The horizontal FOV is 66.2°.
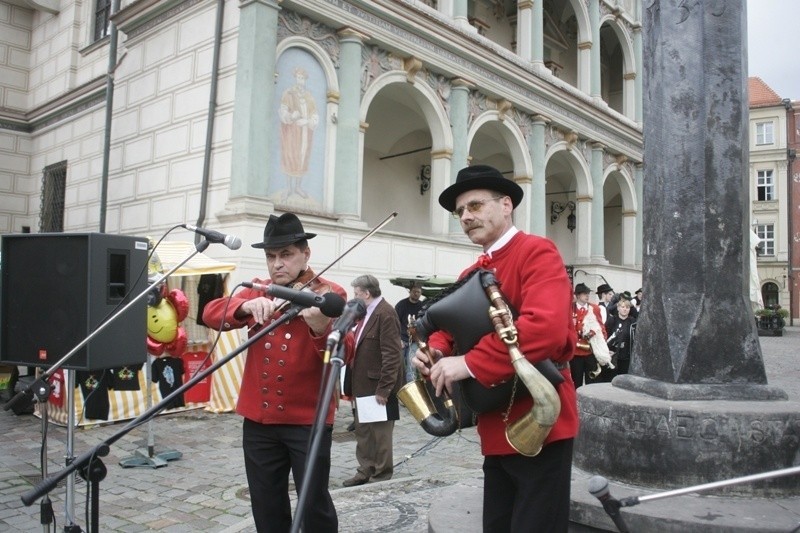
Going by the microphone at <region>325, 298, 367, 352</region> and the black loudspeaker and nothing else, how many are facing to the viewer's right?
1

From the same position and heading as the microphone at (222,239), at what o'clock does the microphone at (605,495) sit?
the microphone at (605,495) is roughly at 2 o'clock from the microphone at (222,239).

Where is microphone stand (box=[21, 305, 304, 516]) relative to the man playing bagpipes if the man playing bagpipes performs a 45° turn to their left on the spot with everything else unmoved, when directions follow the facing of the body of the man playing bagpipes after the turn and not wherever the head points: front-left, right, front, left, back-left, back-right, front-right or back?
right

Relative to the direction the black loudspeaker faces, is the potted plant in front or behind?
behind

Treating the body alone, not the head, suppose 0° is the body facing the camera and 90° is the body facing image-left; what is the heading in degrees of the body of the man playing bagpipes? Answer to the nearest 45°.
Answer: approximately 45°

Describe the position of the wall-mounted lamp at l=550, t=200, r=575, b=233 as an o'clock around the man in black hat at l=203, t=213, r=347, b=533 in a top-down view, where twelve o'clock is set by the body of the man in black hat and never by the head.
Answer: The wall-mounted lamp is roughly at 7 o'clock from the man in black hat.

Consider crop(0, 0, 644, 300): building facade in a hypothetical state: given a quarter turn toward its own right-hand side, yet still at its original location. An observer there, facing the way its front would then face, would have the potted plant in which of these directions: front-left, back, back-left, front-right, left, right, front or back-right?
back

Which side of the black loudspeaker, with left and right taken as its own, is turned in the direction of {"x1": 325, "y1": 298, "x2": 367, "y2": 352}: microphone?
left

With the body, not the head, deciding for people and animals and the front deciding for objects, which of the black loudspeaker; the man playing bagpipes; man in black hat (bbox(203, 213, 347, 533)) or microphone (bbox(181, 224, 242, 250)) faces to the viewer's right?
the microphone

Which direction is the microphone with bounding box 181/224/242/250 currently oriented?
to the viewer's right

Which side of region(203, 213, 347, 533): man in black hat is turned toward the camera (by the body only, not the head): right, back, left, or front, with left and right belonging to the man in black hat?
front

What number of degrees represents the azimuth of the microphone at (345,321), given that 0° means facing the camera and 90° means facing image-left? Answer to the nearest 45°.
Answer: approximately 270°

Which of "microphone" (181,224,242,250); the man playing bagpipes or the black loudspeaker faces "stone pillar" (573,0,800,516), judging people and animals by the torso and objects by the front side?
the microphone

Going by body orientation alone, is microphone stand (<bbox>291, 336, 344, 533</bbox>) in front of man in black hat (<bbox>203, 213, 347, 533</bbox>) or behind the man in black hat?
in front

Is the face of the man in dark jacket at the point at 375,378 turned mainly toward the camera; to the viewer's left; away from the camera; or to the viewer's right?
to the viewer's left
